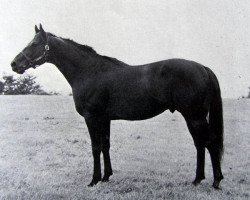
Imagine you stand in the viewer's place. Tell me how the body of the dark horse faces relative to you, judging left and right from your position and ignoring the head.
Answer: facing to the left of the viewer

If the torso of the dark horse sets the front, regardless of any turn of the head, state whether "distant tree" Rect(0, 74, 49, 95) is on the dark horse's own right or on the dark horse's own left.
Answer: on the dark horse's own right
